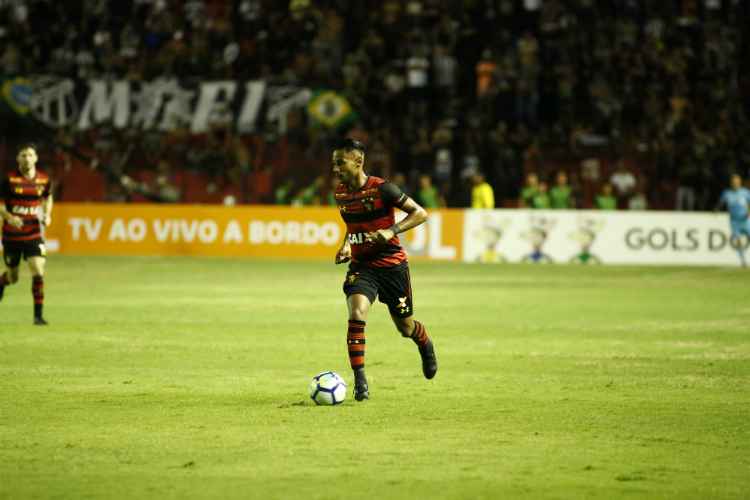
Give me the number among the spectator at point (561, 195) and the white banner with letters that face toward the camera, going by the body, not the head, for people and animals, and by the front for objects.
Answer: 2

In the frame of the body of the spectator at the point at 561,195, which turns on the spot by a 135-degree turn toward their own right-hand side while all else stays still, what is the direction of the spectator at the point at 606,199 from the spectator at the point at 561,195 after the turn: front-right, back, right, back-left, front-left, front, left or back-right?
back-right

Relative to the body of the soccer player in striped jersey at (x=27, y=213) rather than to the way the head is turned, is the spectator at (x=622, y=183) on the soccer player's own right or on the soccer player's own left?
on the soccer player's own left

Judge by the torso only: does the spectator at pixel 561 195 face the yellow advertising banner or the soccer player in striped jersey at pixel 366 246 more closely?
the soccer player in striped jersey

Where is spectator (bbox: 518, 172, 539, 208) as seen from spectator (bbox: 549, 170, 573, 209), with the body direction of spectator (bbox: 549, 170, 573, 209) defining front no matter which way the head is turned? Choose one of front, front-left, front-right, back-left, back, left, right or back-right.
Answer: right

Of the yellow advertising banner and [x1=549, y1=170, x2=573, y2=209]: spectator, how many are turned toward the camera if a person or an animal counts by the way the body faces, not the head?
2

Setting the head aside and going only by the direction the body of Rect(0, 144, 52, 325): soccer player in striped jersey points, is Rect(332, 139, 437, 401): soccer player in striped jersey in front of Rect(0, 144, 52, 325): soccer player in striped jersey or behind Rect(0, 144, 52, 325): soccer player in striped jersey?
in front

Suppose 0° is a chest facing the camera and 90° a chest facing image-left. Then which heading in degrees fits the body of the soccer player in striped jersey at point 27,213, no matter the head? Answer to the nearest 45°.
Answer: approximately 0°

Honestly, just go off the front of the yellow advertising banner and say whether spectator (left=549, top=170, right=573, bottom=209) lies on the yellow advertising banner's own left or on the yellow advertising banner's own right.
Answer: on the yellow advertising banner's own left
